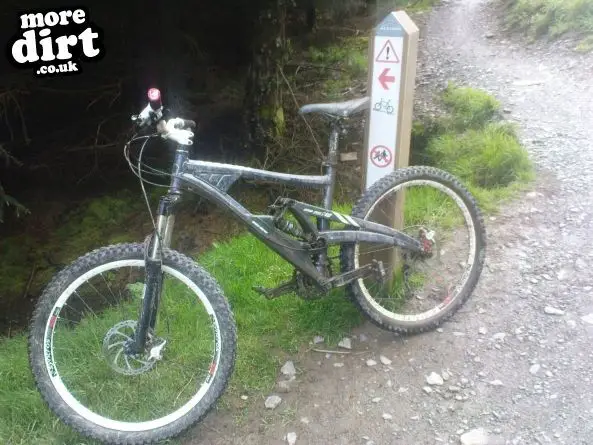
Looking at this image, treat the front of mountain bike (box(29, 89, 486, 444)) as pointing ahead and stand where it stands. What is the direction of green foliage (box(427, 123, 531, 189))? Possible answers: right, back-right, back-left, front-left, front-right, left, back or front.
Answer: back

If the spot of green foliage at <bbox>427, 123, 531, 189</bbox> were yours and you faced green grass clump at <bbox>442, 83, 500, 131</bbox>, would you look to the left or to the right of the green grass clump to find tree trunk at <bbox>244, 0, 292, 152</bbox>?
left

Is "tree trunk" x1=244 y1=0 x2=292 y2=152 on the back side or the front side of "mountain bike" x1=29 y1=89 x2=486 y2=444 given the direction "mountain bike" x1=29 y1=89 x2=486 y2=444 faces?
on the back side

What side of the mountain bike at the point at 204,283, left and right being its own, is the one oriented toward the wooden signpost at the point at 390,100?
back

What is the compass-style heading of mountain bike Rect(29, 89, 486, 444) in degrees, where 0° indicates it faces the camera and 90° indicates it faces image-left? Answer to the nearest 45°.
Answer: approximately 45°

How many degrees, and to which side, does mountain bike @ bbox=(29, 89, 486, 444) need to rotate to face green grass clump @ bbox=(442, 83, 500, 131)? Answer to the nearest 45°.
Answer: approximately 180°
